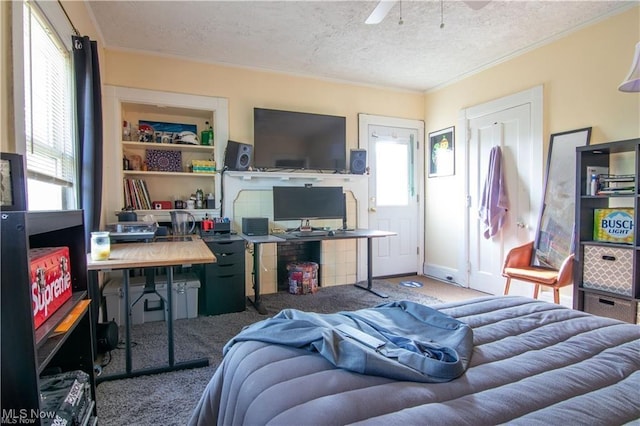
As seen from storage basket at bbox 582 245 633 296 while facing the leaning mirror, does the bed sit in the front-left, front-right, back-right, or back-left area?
back-left

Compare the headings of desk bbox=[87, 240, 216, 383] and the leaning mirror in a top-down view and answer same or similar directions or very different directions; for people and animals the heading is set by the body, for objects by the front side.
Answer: very different directions

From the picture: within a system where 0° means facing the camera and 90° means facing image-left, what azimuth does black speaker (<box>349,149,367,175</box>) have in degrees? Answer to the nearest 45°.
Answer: approximately 0°

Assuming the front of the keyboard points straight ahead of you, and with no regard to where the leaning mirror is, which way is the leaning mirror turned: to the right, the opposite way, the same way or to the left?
to the right

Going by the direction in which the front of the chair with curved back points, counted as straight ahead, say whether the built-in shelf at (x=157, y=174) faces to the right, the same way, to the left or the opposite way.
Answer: to the left

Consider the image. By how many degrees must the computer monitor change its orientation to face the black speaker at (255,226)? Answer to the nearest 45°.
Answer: approximately 45° to its right

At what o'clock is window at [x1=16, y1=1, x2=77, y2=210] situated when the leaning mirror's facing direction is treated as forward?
The window is roughly at 12 o'clock from the leaning mirror.

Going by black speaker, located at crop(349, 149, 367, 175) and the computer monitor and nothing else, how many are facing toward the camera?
2
